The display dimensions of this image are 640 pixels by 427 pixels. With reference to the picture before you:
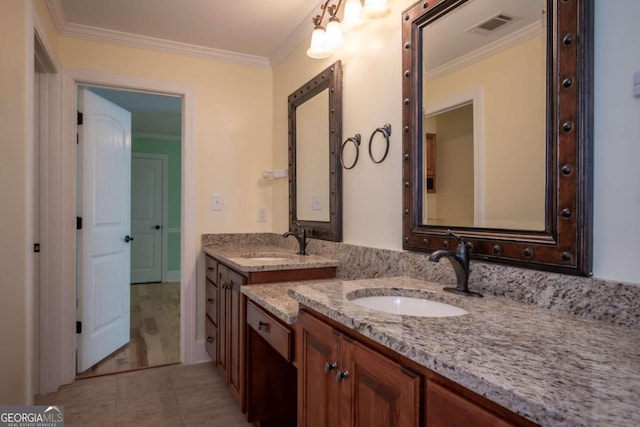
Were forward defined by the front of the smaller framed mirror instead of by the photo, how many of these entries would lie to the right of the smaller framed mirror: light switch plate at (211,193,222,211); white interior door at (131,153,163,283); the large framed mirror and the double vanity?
2

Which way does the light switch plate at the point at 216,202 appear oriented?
toward the camera

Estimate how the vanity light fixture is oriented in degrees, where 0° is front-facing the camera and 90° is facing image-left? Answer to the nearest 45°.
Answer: approximately 45°

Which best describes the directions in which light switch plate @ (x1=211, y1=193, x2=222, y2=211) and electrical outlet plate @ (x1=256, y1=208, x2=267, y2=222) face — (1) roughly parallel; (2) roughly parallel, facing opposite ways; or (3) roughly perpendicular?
roughly parallel

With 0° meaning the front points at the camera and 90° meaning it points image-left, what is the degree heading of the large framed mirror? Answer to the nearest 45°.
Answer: approximately 45°

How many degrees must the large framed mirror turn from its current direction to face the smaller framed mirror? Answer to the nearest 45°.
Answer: approximately 90° to its right

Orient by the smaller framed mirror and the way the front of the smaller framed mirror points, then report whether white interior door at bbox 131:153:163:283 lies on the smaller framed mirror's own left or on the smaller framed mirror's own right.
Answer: on the smaller framed mirror's own right

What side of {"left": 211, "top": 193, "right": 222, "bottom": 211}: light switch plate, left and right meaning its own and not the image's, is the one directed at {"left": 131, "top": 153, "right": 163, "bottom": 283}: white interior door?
back

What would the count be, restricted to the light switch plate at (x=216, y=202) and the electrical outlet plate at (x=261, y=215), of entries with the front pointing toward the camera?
2

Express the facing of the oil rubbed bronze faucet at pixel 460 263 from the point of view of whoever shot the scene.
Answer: facing the viewer and to the left of the viewer

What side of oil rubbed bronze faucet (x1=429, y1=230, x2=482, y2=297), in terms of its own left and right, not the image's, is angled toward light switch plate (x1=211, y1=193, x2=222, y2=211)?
right

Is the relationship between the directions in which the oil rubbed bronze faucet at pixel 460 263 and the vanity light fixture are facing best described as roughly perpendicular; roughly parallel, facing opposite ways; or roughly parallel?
roughly parallel
